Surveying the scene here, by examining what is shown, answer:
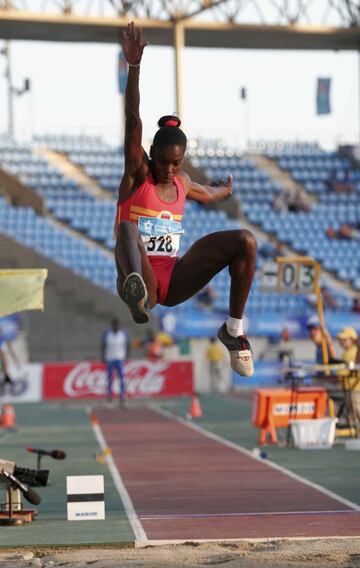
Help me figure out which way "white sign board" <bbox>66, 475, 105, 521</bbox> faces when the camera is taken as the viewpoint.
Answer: facing the viewer

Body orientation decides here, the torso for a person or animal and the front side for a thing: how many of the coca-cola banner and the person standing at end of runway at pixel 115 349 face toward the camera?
2

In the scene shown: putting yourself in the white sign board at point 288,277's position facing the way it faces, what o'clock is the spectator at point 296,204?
The spectator is roughly at 6 o'clock from the white sign board.

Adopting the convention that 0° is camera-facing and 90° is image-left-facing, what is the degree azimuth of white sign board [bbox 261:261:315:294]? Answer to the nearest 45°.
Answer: approximately 0°

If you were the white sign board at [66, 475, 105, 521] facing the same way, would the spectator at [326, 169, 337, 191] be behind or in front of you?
behind

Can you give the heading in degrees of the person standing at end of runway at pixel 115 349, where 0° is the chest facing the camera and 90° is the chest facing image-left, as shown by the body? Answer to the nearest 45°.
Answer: approximately 0°

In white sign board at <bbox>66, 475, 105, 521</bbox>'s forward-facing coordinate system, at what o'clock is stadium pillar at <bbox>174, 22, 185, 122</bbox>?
The stadium pillar is roughly at 6 o'clock from the white sign board.

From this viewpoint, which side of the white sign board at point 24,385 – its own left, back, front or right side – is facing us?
front

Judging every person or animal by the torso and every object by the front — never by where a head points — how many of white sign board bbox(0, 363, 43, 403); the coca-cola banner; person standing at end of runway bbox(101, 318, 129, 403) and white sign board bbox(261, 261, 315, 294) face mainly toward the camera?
4

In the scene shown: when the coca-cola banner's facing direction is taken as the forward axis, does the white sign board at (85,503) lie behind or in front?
in front

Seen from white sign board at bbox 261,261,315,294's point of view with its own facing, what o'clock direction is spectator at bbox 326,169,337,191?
The spectator is roughly at 6 o'clock from the white sign board.

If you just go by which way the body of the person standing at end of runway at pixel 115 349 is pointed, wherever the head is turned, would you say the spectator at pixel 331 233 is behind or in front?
behind

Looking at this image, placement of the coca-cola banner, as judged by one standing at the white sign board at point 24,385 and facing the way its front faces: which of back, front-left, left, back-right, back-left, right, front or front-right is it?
left

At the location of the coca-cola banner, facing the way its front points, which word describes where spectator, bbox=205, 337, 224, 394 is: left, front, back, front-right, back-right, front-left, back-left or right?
back-left
